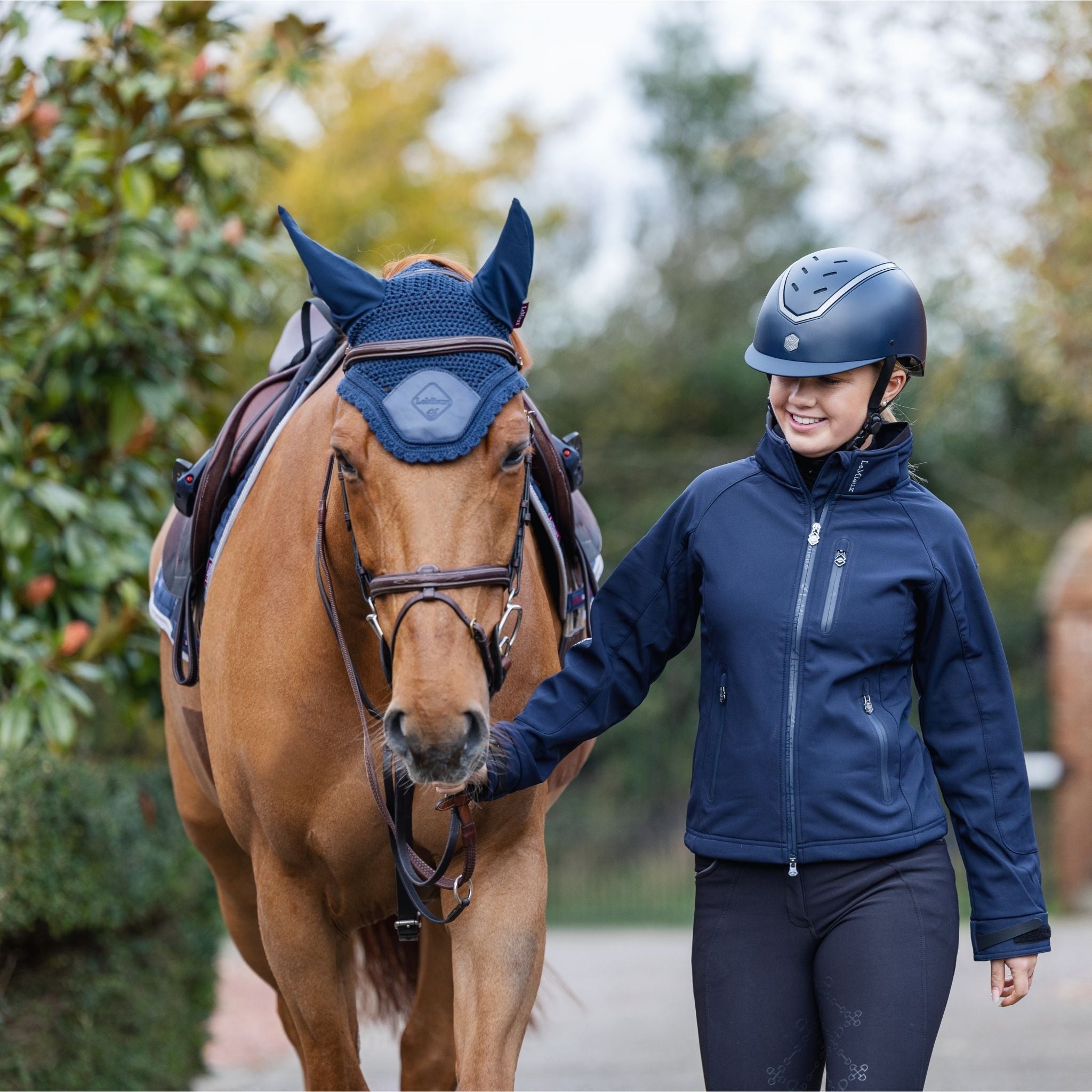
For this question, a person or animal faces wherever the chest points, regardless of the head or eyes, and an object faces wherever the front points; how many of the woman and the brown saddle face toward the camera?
2

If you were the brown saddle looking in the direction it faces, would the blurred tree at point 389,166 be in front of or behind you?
behind

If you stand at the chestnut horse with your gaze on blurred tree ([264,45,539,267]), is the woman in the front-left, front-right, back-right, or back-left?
back-right

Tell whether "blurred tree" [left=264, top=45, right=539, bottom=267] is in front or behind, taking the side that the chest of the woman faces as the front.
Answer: behind

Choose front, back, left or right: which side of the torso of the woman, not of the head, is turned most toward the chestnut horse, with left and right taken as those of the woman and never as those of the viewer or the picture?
right

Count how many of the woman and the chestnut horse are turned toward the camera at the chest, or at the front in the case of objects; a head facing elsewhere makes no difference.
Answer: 2

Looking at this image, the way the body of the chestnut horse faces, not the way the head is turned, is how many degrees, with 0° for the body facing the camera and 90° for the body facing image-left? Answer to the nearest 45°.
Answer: approximately 0°

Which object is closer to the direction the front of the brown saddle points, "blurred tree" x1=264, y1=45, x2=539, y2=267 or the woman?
the woman

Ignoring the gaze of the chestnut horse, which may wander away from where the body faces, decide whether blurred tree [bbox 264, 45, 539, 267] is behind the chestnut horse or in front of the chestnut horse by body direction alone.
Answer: behind
